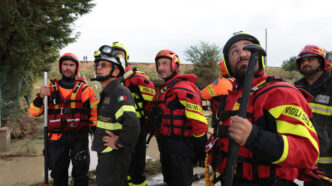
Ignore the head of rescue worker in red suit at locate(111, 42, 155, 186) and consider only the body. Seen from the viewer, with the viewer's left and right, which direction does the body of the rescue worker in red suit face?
facing to the left of the viewer

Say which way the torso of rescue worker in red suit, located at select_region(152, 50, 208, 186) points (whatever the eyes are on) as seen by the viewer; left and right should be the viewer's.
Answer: facing the viewer and to the left of the viewer

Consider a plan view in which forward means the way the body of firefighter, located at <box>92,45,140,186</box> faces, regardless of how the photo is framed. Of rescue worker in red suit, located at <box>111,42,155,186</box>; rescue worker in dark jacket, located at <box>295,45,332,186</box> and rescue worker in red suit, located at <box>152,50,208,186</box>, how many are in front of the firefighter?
0

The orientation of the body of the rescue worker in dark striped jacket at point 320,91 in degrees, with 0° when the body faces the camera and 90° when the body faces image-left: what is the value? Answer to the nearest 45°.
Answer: approximately 45°

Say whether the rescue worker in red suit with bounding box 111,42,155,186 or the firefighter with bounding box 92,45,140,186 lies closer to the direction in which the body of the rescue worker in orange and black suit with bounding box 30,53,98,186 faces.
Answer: the firefighter

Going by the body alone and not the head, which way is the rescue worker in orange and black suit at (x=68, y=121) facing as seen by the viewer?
toward the camera

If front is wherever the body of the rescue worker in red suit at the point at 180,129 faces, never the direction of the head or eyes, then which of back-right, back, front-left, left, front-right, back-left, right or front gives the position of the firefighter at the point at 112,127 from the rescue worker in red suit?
front

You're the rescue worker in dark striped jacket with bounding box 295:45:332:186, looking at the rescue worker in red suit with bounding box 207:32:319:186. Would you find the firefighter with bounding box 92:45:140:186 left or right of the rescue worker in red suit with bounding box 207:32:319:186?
right

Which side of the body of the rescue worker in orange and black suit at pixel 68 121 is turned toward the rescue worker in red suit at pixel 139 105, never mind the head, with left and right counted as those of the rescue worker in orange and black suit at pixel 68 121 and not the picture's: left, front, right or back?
left

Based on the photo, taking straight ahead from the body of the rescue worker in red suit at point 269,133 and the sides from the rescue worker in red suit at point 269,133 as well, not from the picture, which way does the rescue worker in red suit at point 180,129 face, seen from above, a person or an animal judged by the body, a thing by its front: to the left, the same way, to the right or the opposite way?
the same way

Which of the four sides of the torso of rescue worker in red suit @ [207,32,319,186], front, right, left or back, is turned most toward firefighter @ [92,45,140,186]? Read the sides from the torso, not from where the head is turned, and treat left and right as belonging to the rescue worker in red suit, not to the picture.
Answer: right

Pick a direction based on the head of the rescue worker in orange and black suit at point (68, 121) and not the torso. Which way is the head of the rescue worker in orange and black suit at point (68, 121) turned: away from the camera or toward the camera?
toward the camera
